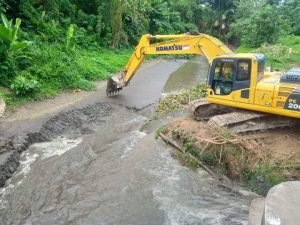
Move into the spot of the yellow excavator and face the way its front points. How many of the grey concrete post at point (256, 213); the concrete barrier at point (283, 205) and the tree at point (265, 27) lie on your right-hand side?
1

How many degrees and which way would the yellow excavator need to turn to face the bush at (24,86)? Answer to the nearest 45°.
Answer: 0° — it already faces it

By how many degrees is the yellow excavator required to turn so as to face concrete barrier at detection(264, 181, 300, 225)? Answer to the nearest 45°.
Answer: approximately 90° to its left

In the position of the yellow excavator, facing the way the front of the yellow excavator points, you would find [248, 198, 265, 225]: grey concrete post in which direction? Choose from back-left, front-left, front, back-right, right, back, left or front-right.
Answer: left

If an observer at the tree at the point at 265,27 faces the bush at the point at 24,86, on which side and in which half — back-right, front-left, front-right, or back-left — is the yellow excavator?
front-left

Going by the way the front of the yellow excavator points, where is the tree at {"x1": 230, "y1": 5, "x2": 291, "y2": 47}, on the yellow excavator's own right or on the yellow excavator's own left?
on the yellow excavator's own right

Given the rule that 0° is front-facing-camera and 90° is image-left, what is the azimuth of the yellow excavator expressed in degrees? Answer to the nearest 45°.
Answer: approximately 90°

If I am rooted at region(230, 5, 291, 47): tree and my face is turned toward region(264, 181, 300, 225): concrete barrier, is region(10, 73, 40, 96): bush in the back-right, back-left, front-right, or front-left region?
front-right

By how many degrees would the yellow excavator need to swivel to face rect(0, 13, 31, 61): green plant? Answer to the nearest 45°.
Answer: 0° — it already faces it

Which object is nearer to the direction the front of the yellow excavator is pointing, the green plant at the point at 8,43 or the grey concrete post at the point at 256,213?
the green plant
